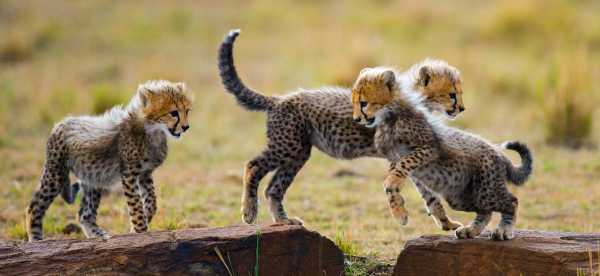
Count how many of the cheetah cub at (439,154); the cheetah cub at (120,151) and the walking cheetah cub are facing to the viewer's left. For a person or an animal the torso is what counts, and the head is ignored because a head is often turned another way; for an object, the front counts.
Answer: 1

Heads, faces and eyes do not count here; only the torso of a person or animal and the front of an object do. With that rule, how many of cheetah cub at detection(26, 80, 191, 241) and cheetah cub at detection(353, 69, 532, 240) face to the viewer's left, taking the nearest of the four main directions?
1

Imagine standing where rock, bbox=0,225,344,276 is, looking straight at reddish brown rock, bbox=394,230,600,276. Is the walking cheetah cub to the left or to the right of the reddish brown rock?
left

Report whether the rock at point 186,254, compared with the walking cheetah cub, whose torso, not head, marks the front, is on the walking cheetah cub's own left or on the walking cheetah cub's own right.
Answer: on the walking cheetah cub's own right

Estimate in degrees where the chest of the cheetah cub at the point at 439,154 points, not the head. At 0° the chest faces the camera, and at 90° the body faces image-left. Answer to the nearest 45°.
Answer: approximately 90°

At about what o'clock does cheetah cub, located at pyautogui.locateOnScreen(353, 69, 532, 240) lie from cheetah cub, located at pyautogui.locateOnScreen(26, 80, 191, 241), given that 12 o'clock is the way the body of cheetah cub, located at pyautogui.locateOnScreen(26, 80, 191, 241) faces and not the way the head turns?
cheetah cub, located at pyautogui.locateOnScreen(353, 69, 532, 240) is roughly at 1 o'clock from cheetah cub, located at pyautogui.locateOnScreen(26, 80, 191, 241).

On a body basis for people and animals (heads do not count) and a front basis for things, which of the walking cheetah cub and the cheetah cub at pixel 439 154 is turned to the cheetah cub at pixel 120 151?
the cheetah cub at pixel 439 154

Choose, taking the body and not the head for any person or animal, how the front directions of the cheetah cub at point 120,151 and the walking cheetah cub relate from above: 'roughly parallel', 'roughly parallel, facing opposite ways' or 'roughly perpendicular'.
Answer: roughly parallel

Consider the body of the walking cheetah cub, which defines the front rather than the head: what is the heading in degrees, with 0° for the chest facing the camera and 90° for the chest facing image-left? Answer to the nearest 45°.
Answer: approximately 270°

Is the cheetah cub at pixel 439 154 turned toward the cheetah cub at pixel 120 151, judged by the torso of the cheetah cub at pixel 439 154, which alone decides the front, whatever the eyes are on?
yes

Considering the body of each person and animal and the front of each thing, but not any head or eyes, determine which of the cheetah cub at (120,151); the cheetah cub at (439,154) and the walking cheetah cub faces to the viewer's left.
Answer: the cheetah cub at (439,154)

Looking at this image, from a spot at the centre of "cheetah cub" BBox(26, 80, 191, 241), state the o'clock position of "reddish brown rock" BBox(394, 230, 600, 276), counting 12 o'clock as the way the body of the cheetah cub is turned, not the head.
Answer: The reddish brown rock is roughly at 1 o'clock from the cheetah cub.

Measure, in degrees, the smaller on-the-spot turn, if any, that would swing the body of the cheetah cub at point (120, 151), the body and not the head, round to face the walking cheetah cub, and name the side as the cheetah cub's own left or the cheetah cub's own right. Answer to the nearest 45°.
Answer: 0° — it already faces it

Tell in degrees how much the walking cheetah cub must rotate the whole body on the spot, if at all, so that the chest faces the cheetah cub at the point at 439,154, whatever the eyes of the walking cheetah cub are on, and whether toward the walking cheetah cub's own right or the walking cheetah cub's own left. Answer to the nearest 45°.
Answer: approximately 45° to the walking cheetah cub's own right

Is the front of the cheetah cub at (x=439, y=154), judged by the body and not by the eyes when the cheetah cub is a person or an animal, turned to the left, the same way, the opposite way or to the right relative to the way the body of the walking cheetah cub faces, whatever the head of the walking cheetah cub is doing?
the opposite way

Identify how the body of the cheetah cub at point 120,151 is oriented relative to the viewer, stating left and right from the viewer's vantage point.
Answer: facing to the right of the viewer

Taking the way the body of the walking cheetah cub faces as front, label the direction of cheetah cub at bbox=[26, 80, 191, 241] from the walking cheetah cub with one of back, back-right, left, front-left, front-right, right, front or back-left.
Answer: back
